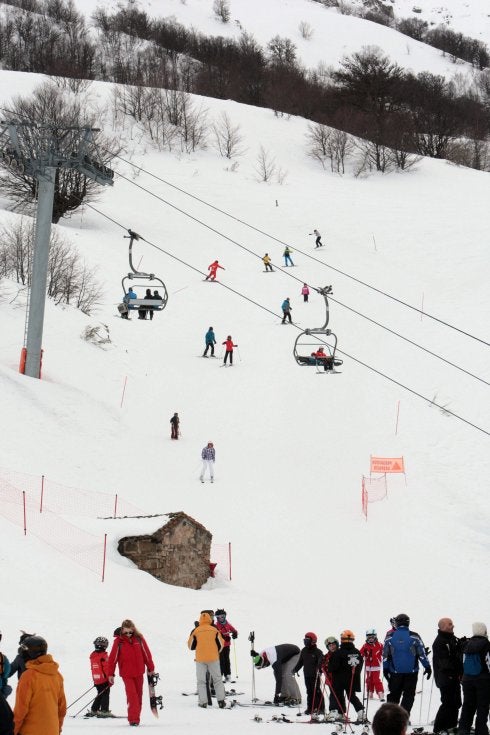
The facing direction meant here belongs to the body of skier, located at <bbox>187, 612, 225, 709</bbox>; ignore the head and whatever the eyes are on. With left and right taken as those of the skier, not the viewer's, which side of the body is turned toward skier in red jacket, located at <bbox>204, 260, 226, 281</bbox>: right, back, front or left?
front

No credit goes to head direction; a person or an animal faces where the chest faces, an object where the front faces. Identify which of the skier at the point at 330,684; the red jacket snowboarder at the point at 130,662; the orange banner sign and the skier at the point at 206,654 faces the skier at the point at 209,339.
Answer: the skier at the point at 206,654

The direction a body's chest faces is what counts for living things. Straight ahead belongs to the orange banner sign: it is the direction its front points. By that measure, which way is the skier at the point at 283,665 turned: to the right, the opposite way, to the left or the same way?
to the right

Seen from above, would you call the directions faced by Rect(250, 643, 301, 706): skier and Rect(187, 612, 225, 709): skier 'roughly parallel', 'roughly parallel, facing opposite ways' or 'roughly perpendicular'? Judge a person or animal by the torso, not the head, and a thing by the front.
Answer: roughly perpendicular

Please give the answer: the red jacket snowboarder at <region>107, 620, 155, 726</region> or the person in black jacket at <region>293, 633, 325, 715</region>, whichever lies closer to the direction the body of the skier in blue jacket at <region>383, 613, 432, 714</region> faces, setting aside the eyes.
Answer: the person in black jacket

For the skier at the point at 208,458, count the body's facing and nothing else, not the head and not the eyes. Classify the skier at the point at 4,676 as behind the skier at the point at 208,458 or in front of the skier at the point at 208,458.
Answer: in front

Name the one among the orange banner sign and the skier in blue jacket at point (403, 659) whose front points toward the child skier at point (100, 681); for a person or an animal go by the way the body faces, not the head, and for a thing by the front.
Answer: the orange banner sign

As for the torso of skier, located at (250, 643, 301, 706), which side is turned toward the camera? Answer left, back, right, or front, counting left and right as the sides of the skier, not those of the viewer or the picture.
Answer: left

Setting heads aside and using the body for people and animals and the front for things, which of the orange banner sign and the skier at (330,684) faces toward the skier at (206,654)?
the orange banner sign

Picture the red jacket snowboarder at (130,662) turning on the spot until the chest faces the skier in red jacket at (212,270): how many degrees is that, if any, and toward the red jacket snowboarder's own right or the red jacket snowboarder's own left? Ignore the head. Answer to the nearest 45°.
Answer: approximately 180°

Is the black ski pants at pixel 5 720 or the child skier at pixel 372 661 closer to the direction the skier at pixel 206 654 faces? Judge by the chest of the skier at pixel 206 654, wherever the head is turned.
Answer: the child skier

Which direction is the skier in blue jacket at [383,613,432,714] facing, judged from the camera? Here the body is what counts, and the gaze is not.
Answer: away from the camera

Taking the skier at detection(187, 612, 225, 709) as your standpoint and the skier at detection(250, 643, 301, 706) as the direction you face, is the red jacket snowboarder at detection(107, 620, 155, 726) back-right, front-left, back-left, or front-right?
back-right

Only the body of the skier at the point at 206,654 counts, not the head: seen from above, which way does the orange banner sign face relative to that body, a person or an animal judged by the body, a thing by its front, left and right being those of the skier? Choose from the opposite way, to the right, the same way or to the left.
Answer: the opposite way

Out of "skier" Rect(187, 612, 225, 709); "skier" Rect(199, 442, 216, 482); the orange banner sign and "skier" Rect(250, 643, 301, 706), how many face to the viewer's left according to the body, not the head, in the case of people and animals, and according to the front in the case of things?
1

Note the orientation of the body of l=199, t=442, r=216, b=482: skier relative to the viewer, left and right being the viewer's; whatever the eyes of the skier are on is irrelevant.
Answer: facing the viewer
